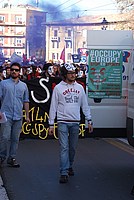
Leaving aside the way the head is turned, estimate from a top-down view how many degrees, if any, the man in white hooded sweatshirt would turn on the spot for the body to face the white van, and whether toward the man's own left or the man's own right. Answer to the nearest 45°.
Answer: approximately 135° to the man's own left

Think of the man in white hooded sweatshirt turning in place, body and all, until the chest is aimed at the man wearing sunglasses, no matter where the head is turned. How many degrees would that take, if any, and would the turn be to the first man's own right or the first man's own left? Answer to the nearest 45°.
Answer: approximately 135° to the first man's own right

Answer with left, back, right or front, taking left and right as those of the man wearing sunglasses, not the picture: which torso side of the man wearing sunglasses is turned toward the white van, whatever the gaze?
left

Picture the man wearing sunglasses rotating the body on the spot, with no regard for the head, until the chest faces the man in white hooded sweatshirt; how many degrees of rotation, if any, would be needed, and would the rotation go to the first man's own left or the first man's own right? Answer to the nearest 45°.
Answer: approximately 45° to the first man's own left
